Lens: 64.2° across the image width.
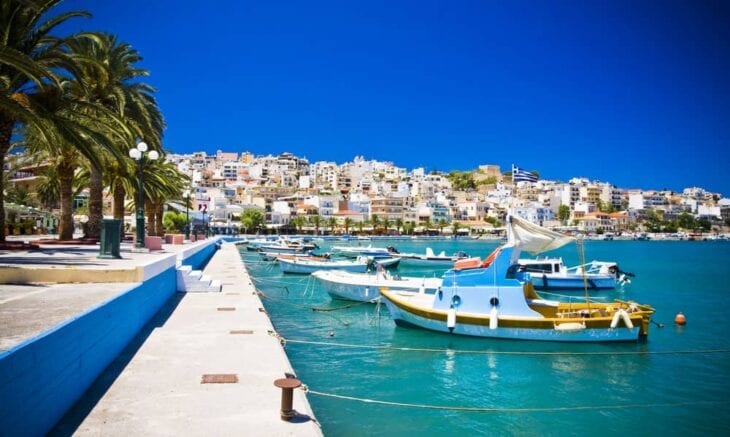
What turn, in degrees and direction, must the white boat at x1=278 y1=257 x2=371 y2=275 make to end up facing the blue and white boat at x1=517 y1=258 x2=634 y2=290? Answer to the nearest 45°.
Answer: approximately 180°

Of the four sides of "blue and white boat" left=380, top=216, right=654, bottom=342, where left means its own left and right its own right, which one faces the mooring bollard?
left

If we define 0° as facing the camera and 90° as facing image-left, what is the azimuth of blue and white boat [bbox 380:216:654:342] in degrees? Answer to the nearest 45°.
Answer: approximately 90°

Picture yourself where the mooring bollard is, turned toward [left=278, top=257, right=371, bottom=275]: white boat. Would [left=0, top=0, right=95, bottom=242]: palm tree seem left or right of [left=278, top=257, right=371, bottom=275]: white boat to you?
left

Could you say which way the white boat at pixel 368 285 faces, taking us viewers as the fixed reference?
facing to the left of the viewer

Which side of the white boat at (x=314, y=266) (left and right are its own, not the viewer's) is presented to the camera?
left

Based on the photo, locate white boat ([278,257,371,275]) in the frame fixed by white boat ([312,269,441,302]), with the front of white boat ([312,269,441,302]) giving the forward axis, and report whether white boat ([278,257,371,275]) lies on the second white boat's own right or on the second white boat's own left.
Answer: on the second white boat's own right

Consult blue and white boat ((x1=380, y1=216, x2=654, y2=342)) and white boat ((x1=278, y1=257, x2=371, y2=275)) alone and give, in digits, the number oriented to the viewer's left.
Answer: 2
